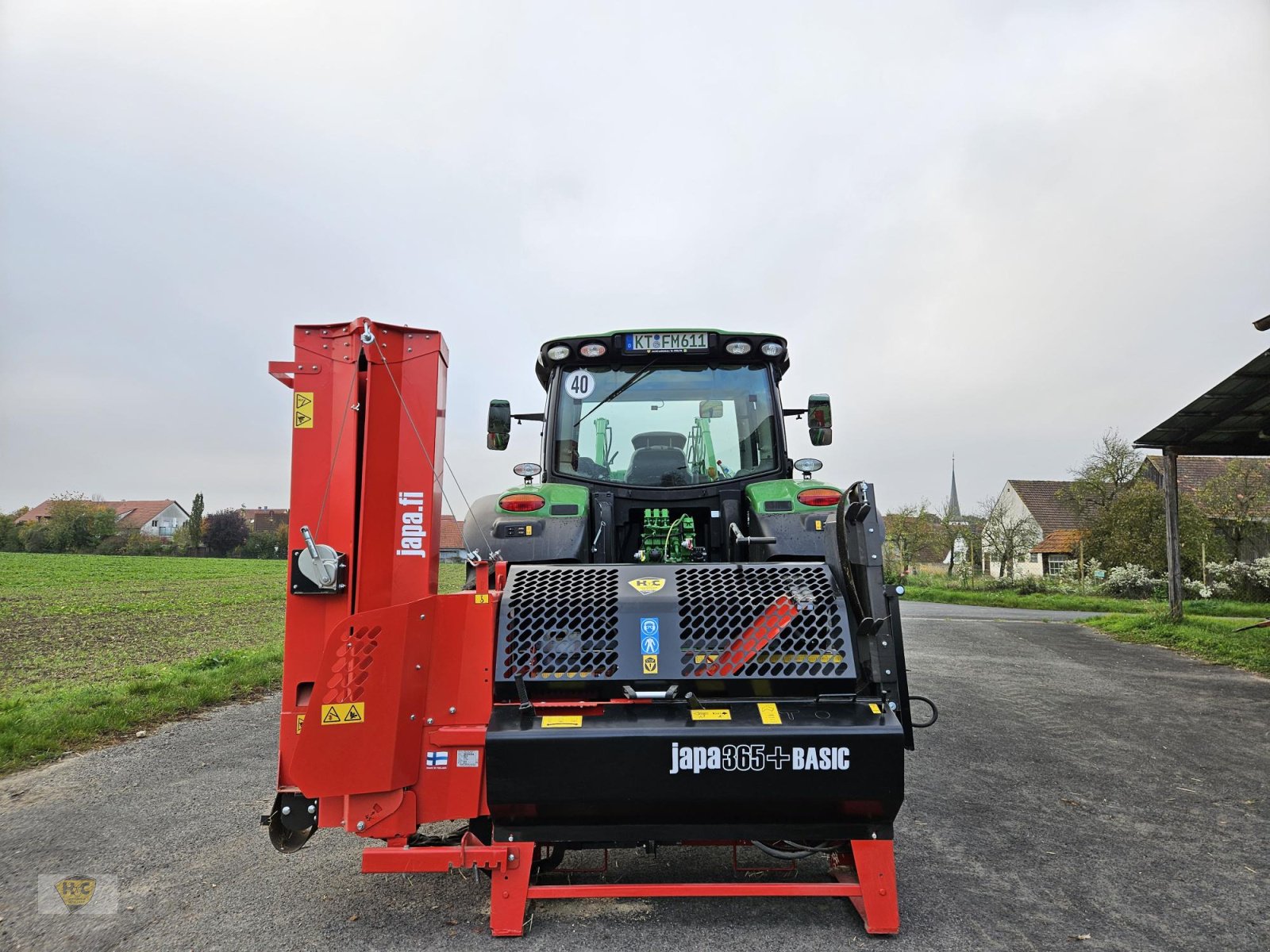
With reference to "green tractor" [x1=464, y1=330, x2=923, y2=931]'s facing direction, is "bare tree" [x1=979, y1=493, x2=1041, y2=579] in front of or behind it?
in front

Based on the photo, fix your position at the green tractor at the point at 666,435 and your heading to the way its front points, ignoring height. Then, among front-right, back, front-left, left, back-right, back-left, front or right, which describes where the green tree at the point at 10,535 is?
front-left

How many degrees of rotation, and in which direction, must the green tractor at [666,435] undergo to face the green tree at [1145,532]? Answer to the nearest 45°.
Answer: approximately 45° to its right

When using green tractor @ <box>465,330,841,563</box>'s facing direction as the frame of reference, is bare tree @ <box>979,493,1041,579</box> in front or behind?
in front

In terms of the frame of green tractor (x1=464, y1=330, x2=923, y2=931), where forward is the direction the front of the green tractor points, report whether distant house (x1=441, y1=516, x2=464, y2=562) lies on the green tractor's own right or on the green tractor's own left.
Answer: on the green tractor's own left

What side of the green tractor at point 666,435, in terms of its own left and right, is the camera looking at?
back

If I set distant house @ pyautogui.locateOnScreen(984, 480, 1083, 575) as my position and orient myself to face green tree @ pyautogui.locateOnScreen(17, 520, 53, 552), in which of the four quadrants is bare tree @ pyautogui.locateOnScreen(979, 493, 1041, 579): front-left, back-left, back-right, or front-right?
front-left

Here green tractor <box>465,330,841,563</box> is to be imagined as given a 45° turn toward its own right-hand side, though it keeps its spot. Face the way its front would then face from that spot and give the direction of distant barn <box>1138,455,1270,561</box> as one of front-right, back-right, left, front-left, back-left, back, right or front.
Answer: front

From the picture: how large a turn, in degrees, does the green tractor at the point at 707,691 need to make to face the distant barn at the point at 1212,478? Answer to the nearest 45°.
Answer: approximately 45° to its right

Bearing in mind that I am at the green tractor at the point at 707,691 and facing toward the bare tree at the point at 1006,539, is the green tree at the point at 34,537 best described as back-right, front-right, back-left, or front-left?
front-left
